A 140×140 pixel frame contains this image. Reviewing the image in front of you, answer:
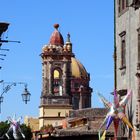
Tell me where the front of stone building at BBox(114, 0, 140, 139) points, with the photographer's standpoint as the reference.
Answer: facing the viewer and to the left of the viewer
